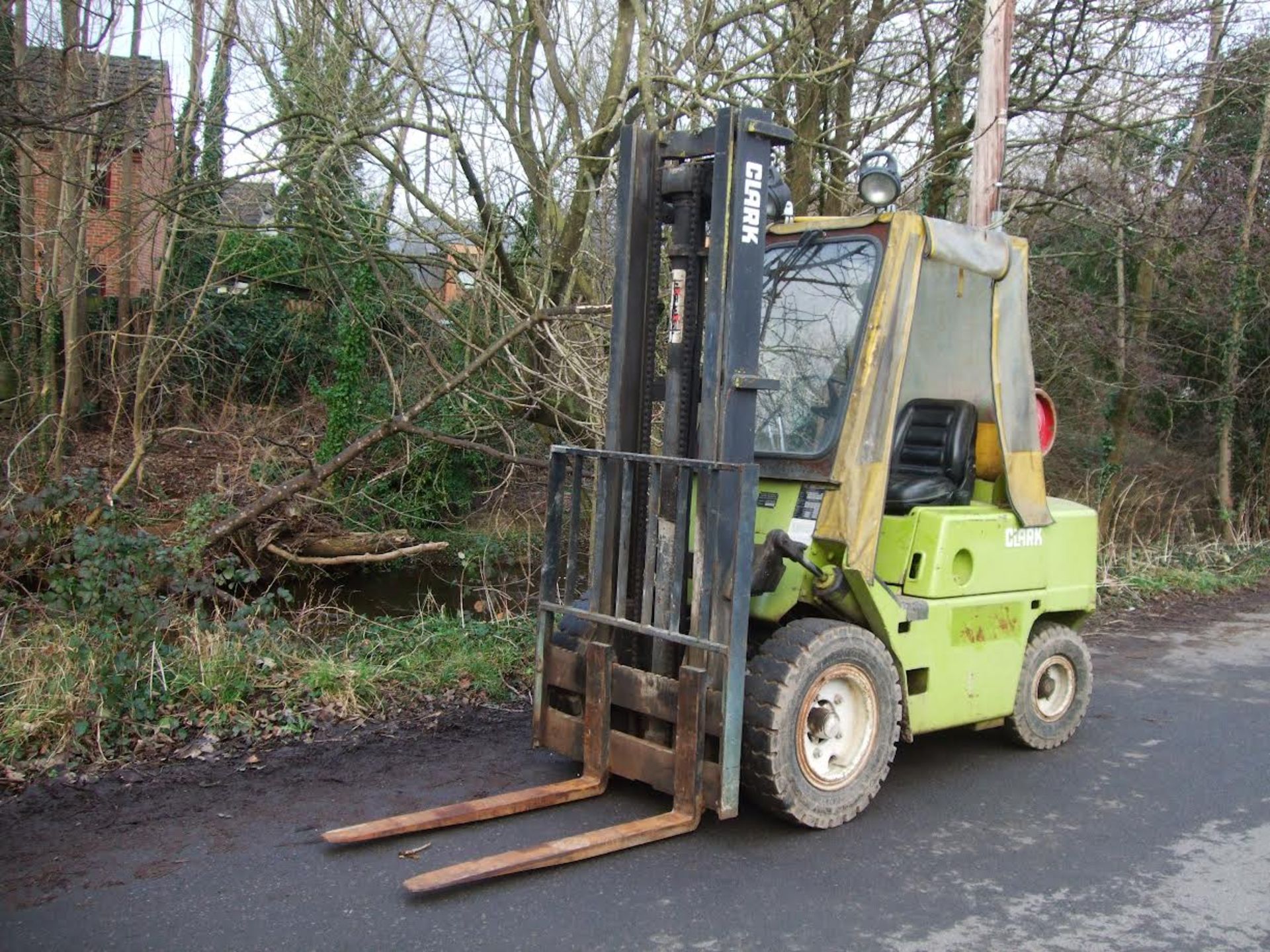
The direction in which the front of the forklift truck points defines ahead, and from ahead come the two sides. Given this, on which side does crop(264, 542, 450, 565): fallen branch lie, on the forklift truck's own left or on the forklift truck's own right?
on the forklift truck's own right

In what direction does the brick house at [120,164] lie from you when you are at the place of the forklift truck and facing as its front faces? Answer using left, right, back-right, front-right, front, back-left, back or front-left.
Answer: right

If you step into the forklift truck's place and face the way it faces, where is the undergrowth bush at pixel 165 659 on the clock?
The undergrowth bush is roughly at 2 o'clock from the forklift truck.

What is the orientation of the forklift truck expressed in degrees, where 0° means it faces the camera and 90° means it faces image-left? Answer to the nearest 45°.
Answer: approximately 45°

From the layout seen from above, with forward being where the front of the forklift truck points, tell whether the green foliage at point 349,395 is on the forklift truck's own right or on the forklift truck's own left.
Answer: on the forklift truck's own right

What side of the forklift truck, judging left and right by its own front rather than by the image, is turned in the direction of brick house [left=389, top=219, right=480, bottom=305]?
right

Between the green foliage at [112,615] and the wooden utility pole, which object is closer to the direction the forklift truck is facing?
the green foliage

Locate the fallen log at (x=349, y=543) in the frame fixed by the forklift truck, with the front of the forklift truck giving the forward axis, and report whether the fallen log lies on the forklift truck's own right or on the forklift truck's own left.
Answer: on the forklift truck's own right

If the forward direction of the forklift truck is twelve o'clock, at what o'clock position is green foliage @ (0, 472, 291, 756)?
The green foliage is roughly at 2 o'clock from the forklift truck.
